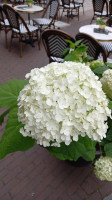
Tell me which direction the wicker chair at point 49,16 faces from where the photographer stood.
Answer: facing the viewer and to the left of the viewer

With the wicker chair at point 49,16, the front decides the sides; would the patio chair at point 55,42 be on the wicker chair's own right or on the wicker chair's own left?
on the wicker chair's own left

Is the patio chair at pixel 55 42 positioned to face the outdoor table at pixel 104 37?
no
